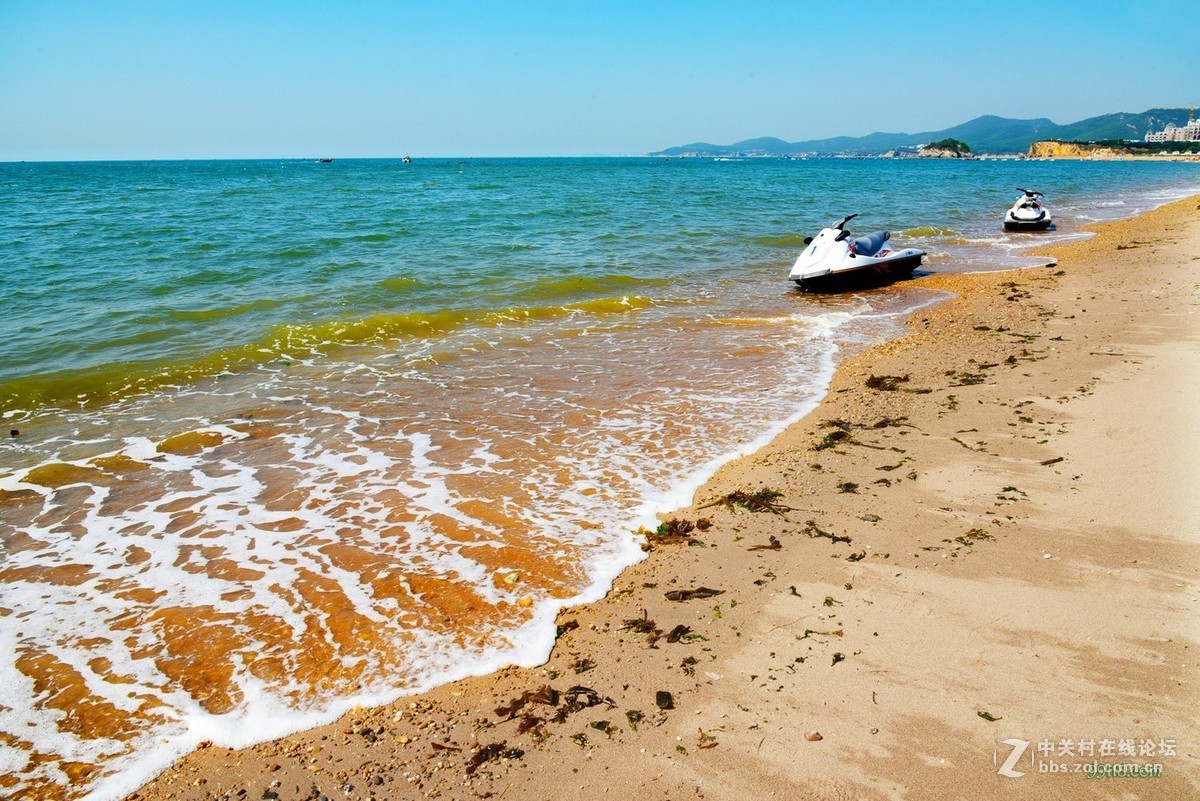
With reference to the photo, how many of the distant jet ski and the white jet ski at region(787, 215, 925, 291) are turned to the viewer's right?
0

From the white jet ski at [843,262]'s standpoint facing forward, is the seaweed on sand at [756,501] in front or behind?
in front

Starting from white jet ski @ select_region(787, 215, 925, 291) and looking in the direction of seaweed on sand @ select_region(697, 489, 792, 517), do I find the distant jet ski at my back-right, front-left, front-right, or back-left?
back-left

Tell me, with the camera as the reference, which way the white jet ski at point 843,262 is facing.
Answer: facing the viewer and to the left of the viewer

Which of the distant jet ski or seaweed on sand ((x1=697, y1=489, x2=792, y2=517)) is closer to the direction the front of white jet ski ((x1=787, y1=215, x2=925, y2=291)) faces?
the seaweed on sand

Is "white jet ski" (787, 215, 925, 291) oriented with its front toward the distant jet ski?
no
